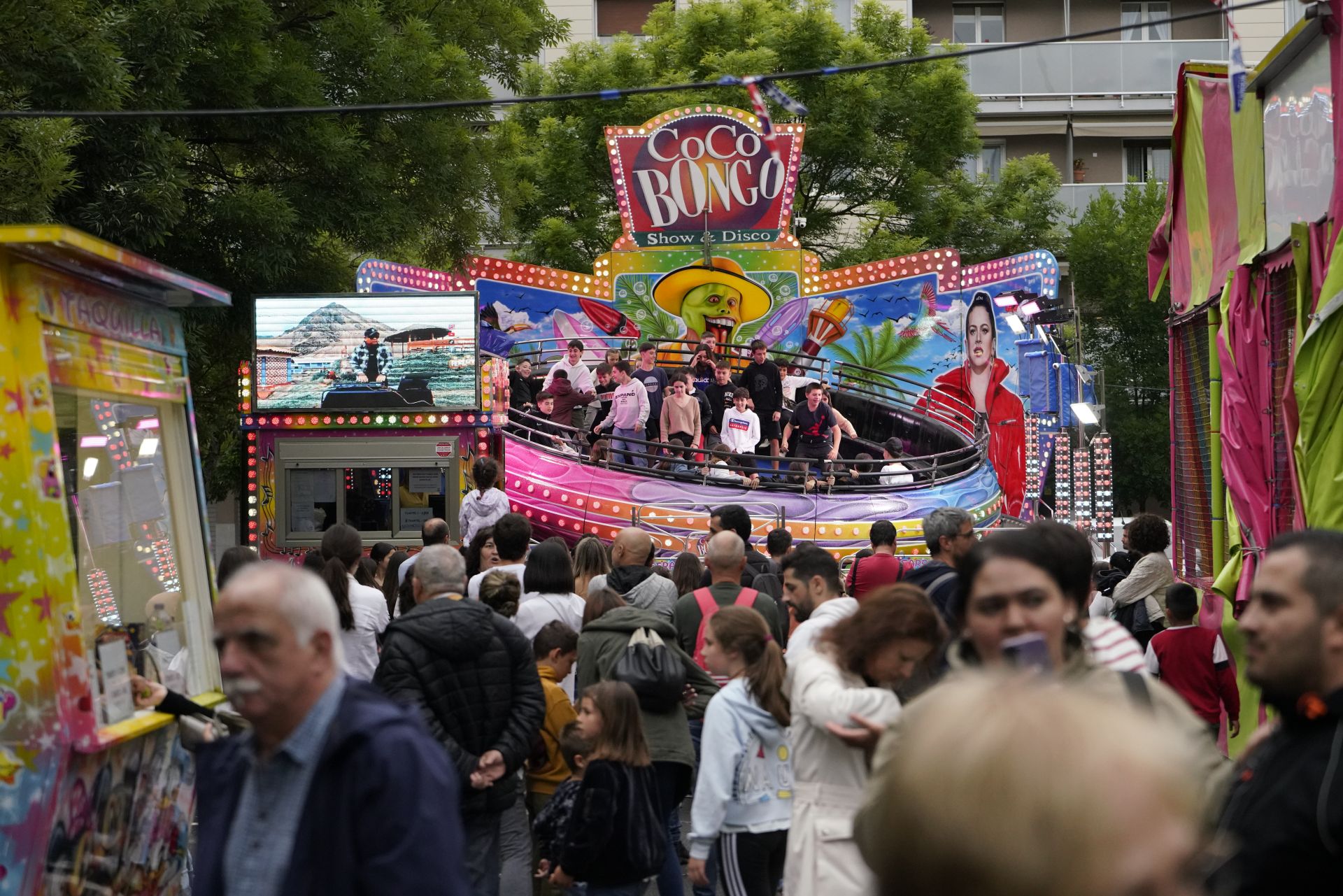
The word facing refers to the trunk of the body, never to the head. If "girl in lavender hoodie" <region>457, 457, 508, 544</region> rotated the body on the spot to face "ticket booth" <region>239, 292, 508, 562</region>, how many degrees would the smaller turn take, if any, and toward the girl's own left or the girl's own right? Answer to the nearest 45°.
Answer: approximately 45° to the girl's own left

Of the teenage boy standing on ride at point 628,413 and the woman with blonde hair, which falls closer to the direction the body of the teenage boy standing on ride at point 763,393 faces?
the woman with blonde hair

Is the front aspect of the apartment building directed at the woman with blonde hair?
yes

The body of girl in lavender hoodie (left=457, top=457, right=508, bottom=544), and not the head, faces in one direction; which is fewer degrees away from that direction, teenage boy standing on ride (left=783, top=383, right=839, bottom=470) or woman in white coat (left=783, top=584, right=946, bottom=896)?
the teenage boy standing on ride

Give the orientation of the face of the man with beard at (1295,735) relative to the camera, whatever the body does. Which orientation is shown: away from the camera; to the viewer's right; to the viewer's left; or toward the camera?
to the viewer's left

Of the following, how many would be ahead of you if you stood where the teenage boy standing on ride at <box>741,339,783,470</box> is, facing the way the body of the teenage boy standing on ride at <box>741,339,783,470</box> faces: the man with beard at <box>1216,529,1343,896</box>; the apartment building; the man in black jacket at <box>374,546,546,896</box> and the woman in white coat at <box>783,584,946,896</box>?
3

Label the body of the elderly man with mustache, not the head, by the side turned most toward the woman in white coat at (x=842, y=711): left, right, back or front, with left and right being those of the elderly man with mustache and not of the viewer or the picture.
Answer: back

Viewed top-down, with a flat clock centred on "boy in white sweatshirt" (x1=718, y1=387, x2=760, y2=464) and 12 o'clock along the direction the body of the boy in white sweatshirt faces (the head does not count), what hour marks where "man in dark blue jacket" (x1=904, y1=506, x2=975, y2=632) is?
The man in dark blue jacket is roughly at 12 o'clock from the boy in white sweatshirt.

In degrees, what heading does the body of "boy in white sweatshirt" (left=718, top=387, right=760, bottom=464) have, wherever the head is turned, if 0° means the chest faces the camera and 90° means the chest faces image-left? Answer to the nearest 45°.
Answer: approximately 0°

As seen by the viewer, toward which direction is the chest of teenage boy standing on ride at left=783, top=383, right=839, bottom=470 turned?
toward the camera

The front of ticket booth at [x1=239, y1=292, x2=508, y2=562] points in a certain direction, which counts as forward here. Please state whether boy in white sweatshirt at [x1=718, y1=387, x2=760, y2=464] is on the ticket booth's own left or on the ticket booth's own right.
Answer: on the ticket booth's own left

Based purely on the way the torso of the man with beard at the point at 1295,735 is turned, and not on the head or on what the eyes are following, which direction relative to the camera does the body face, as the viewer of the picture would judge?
to the viewer's left

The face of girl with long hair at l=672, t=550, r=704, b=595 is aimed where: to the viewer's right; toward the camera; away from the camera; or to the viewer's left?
away from the camera

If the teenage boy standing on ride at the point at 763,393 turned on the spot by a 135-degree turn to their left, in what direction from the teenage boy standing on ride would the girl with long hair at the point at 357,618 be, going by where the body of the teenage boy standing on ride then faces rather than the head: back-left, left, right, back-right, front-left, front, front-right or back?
back-right

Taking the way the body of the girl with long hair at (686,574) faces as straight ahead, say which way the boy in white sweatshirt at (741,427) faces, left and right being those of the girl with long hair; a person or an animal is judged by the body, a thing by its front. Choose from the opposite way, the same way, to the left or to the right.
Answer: the opposite way

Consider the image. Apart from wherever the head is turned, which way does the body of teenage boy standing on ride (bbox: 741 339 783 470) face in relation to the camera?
toward the camera

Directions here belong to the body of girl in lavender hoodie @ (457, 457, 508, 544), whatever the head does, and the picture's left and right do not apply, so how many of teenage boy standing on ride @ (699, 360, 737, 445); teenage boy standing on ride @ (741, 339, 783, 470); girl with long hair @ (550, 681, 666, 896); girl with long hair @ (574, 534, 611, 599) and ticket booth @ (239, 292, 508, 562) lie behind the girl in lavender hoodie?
2

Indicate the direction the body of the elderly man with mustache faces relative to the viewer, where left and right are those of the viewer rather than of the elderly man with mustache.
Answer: facing the viewer and to the left of the viewer

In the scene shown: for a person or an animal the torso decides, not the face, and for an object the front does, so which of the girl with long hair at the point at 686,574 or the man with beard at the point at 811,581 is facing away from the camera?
the girl with long hair
